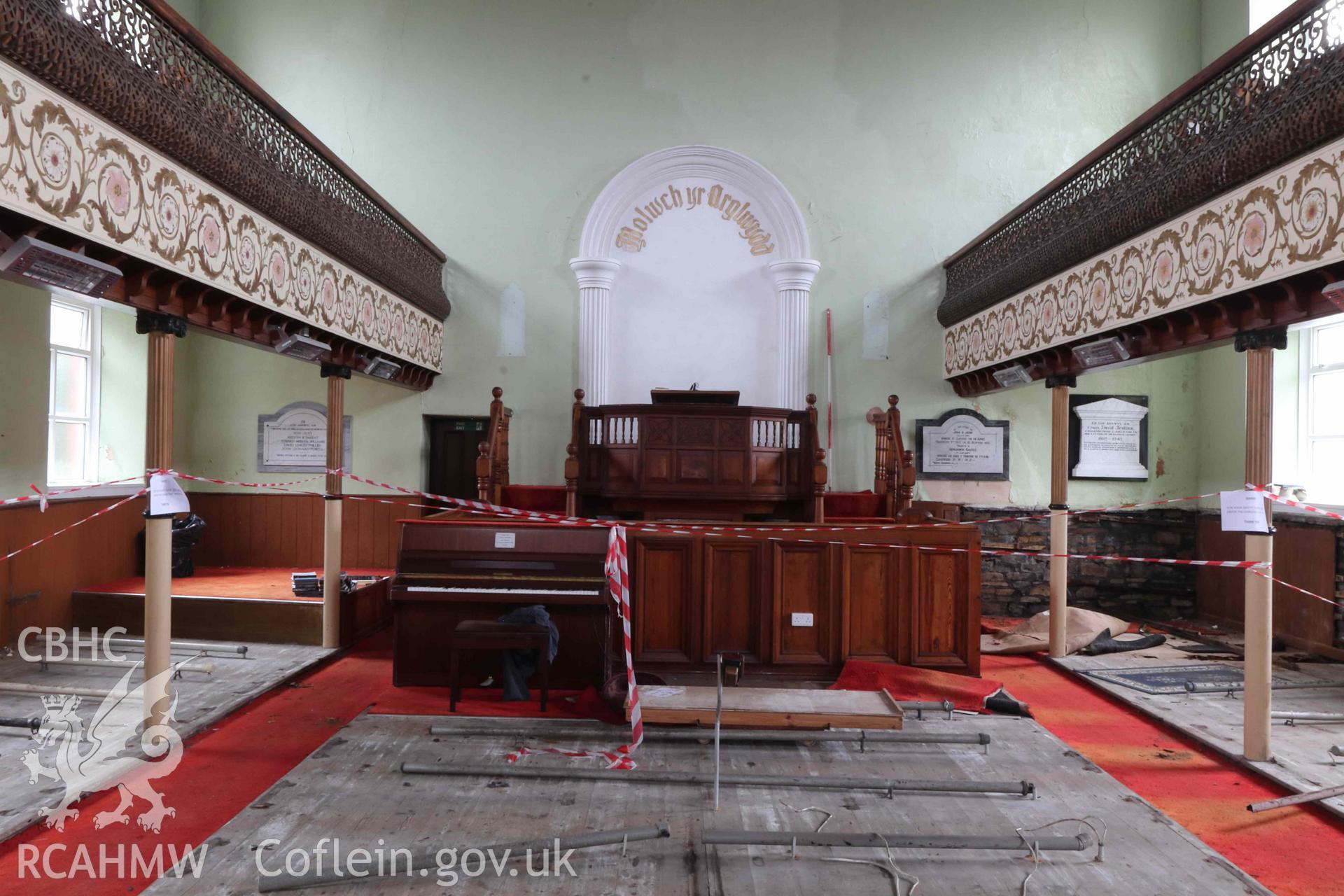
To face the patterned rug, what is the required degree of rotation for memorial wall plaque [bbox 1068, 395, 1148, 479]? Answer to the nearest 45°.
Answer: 0° — it already faces it

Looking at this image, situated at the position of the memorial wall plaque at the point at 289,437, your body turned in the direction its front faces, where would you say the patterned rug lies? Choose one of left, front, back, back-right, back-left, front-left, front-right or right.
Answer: front-left

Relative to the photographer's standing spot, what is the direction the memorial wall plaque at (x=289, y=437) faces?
facing the viewer

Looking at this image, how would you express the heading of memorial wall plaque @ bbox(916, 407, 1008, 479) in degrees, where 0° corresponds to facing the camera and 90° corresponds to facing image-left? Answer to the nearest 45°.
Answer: approximately 0°

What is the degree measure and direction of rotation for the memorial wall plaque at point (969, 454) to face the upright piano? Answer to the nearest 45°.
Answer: approximately 45° to its right

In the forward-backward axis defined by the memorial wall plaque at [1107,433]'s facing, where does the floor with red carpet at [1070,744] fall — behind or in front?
in front

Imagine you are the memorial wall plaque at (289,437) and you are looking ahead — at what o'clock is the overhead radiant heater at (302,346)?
The overhead radiant heater is roughly at 12 o'clock from the memorial wall plaque.

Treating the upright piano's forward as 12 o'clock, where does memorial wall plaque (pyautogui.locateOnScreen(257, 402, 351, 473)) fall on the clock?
The memorial wall plaque is roughly at 5 o'clock from the upright piano.

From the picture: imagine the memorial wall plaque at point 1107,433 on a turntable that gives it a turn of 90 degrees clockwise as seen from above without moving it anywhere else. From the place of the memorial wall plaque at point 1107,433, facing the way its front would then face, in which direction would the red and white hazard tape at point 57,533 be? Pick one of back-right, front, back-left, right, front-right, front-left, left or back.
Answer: front-left

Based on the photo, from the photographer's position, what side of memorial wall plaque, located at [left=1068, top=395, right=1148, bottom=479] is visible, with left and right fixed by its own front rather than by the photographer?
front

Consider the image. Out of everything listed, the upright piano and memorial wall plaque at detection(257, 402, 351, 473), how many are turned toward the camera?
2
